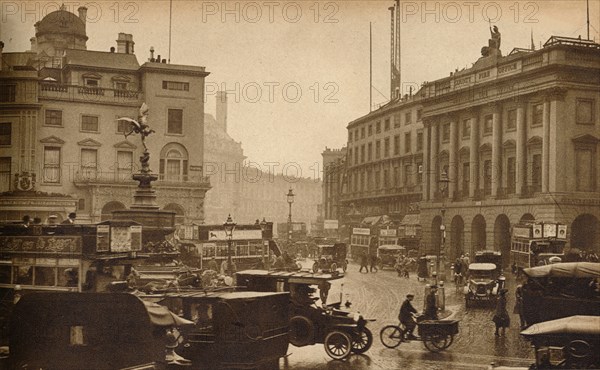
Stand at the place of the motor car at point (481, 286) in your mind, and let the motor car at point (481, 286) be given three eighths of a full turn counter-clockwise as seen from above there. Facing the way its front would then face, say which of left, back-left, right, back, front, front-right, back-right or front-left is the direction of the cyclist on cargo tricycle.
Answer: back-right

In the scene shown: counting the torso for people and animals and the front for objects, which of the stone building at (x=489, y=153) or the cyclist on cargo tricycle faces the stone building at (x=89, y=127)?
the stone building at (x=489, y=153)

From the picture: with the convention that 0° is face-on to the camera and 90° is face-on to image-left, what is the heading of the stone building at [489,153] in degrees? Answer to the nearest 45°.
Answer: approximately 45°

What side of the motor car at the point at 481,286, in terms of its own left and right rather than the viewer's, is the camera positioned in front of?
front

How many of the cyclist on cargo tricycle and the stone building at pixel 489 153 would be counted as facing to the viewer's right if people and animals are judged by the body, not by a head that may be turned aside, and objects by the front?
1

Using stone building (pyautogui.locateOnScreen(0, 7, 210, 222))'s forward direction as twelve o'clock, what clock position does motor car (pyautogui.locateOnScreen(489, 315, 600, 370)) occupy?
The motor car is roughly at 11 o'clock from the stone building.

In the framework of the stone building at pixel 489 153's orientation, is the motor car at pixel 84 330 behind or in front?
in front

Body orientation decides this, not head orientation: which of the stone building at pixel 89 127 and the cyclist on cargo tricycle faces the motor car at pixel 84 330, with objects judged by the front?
the stone building

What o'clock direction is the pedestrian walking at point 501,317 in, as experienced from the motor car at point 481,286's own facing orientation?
The pedestrian walking is roughly at 12 o'clock from the motor car.

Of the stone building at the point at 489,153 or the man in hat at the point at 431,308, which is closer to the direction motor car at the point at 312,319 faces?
the man in hat

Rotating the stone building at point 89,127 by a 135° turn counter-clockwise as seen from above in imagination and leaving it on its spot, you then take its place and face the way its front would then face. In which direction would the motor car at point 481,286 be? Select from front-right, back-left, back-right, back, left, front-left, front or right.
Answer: front-right

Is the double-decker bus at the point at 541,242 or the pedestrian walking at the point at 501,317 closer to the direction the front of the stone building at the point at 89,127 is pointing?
the pedestrian walking

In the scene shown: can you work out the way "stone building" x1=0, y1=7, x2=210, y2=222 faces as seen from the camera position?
facing the viewer

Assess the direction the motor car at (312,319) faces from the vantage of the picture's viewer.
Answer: facing the viewer and to the right of the viewer

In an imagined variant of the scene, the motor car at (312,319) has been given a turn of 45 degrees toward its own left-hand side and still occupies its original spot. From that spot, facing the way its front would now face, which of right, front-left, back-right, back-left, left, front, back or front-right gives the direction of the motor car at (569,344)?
front-right

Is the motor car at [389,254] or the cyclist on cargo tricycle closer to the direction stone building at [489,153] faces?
the cyclist on cargo tricycle
